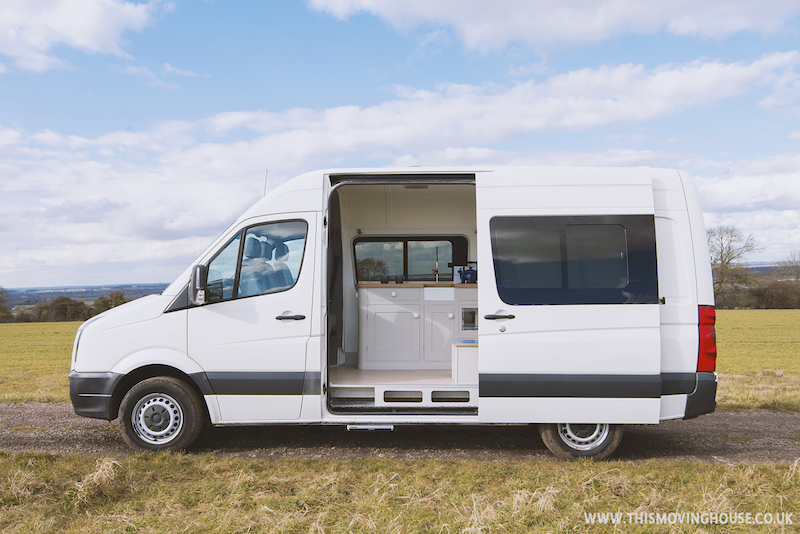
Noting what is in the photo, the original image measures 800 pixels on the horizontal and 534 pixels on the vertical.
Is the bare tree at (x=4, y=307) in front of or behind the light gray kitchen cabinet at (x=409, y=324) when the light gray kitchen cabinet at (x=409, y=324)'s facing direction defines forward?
behind

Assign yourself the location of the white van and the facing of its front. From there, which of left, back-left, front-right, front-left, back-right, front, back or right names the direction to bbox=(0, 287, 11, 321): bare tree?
front-right

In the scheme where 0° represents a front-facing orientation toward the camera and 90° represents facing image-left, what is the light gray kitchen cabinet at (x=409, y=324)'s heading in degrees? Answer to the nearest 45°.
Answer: approximately 0°

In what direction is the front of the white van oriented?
to the viewer's left
